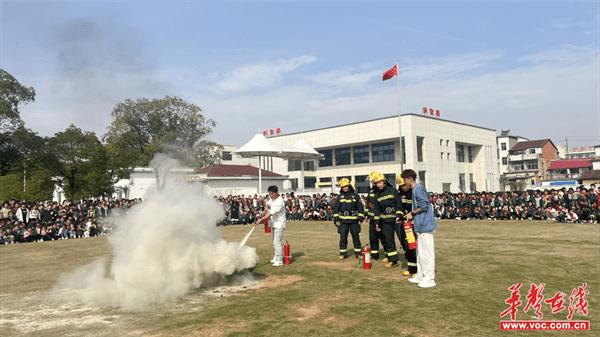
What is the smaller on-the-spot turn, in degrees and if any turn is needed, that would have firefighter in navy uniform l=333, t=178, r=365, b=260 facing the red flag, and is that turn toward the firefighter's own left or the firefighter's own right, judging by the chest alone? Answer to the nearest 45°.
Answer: approximately 180°

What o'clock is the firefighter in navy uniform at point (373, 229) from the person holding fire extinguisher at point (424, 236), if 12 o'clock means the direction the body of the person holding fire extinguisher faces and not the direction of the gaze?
The firefighter in navy uniform is roughly at 2 o'clock from the person holding fire extinguisher.

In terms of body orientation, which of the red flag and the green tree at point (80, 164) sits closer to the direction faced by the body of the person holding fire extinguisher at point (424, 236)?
the green tree

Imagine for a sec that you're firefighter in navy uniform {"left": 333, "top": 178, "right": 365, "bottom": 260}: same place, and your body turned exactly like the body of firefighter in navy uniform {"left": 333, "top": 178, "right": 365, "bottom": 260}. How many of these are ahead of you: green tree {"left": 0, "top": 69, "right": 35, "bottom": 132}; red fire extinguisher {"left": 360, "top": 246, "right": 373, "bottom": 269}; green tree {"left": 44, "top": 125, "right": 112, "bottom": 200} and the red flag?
1

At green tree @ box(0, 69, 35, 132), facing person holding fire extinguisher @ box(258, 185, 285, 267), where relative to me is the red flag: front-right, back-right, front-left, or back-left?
front-left

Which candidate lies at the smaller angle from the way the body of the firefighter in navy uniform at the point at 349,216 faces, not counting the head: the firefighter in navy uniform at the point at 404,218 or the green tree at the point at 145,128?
the firefighter in navy uniform

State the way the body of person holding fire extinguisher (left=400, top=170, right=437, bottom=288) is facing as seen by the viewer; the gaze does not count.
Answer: to the viewer's left

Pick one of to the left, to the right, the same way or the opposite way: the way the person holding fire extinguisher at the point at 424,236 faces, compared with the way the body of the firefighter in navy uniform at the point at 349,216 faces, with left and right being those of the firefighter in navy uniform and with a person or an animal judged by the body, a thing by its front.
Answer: to the right

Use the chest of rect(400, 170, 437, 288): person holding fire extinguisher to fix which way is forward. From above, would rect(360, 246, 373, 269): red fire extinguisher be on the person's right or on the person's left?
on the person's right

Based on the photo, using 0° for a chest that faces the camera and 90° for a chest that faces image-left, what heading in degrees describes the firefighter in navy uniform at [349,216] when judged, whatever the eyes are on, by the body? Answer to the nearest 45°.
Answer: approximately 0°

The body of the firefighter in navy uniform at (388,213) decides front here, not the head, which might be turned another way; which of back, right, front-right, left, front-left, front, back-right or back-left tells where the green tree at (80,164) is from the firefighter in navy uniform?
right
